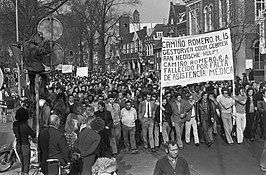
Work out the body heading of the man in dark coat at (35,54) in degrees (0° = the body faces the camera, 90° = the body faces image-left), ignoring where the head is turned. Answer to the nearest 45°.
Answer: approximately 225°

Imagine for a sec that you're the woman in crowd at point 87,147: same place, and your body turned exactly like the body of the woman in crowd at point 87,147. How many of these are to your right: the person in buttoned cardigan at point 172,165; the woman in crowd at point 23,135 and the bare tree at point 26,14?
1
